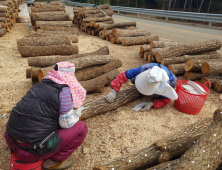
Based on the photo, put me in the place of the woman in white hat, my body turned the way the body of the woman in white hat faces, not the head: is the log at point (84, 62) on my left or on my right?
on my right

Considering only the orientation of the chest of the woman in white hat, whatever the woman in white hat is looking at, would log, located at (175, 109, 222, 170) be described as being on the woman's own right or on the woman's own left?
on the woman's own left

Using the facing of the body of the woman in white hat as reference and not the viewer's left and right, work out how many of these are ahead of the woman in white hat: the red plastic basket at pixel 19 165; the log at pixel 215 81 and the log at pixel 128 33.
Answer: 1

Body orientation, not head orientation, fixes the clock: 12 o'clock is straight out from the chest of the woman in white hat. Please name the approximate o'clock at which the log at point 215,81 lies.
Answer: The log is roughly at 6 o'clock from the woman in white hat.

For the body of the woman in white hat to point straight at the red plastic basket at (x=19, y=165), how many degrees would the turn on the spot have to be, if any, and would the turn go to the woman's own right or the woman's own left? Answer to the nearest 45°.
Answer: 0° — they already face it

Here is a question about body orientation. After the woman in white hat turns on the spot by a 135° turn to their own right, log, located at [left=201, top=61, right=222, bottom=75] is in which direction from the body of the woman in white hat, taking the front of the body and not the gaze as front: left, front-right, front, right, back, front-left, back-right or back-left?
front-right

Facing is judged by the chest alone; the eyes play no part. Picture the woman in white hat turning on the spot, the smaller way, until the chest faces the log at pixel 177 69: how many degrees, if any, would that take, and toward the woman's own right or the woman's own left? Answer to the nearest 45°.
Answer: approximately 135° to the woman's own right

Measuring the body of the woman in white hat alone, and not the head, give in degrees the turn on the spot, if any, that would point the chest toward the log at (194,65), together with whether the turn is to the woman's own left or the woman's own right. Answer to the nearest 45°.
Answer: approximately 180°

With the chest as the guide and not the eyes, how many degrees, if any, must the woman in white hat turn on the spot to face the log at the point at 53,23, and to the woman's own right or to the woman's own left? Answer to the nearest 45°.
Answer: approximately 90° to the woman's own right

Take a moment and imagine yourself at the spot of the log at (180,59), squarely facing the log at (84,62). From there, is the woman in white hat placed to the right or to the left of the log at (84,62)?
left

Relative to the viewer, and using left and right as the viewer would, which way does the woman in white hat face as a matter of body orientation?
facing the viewer and to the left of the viewer

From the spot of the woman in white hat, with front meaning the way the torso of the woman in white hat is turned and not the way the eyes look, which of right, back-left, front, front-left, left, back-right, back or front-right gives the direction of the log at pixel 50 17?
right

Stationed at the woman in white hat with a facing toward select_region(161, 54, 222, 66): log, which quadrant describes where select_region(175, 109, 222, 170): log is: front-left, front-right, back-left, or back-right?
back-right
